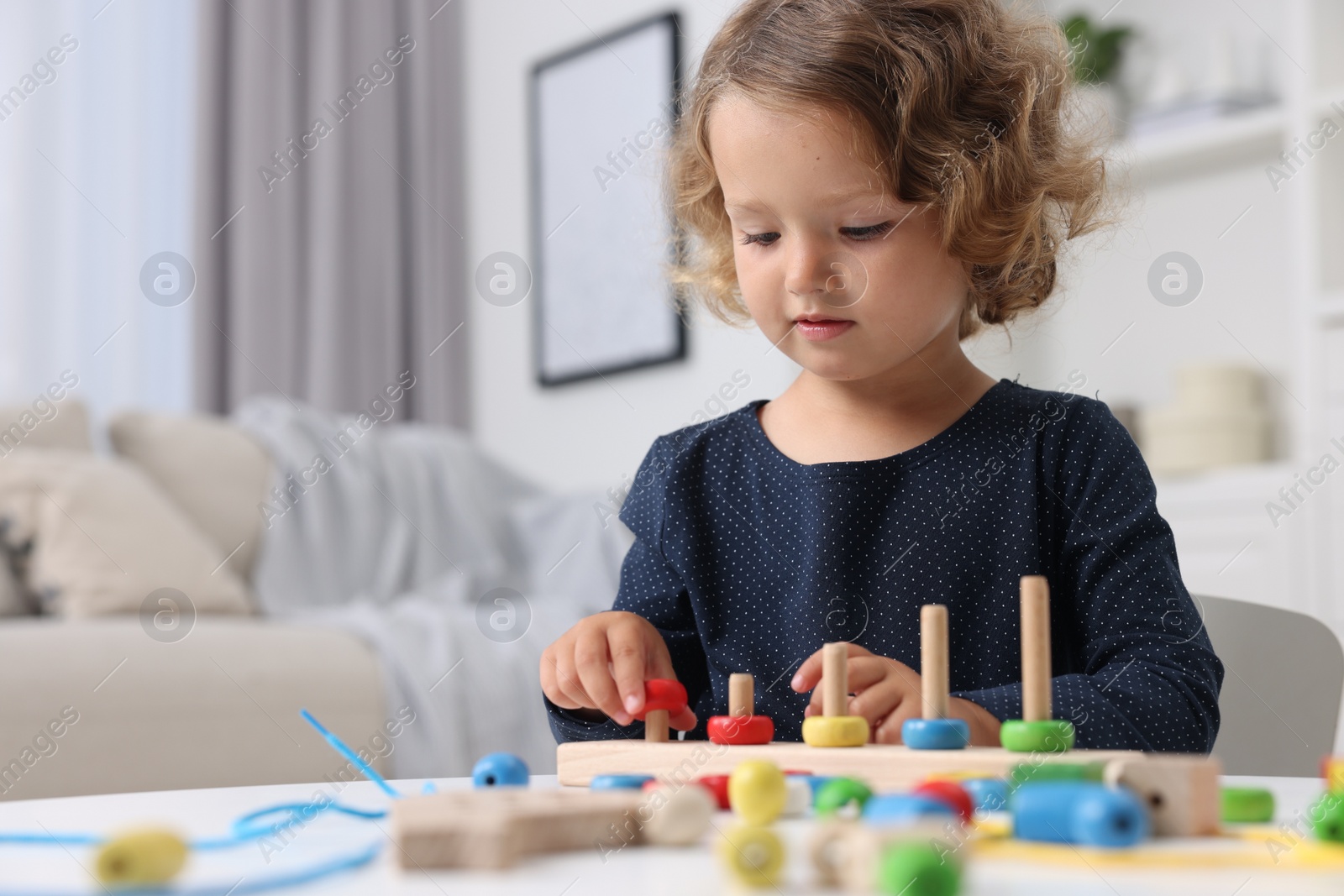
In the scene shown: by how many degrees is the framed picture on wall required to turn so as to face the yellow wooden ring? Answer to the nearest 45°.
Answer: approximately 45° to its left

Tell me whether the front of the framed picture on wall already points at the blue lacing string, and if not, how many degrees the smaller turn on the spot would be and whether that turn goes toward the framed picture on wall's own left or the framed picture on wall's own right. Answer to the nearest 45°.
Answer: approximately 45° to the framed picture on wall's own left

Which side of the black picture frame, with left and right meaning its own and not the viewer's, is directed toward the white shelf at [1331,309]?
left

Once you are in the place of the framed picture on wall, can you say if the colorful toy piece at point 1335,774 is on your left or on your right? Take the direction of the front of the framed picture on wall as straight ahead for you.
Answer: on your left

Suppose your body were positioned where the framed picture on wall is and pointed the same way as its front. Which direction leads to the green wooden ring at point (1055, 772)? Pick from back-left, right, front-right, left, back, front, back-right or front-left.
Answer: front-left

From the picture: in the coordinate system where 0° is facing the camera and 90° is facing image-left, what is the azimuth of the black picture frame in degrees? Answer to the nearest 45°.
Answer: approximately 45°

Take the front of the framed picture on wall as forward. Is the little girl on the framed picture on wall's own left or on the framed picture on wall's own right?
on the framed picture on wall's own left

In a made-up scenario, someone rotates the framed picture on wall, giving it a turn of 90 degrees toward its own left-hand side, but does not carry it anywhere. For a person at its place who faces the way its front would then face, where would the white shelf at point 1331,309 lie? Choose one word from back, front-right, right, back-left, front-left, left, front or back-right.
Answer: front
